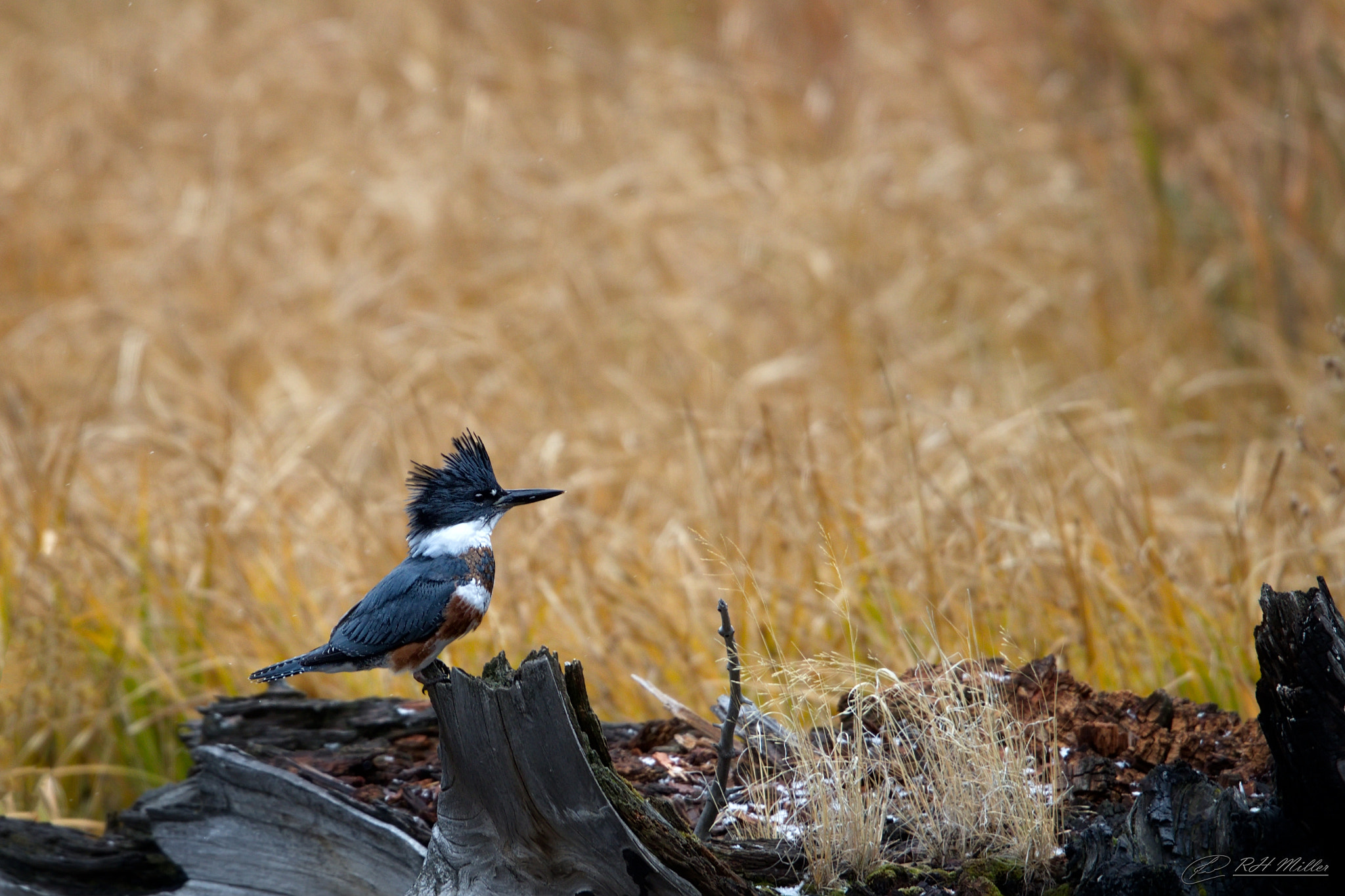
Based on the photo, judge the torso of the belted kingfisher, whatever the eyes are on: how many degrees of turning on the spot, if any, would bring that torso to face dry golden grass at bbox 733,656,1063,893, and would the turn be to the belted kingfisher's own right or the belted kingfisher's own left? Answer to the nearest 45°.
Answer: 0° — it already faces it

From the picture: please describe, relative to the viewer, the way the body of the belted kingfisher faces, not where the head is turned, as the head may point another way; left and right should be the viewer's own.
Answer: facing to the right of the viewer

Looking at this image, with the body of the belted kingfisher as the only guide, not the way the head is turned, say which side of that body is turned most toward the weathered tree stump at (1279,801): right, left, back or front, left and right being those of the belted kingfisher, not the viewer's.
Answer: front
